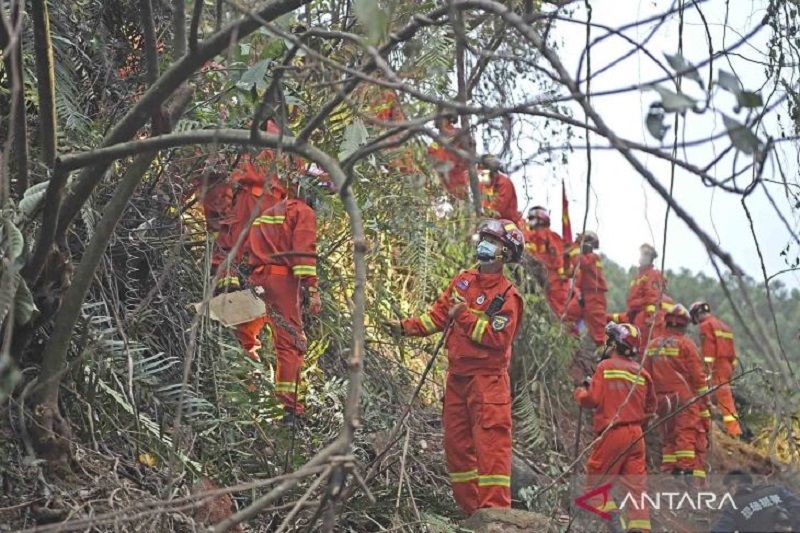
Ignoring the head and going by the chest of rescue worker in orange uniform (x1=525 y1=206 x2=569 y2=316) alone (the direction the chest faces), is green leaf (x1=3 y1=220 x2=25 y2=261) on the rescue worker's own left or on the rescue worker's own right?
on the rescue worker's own left

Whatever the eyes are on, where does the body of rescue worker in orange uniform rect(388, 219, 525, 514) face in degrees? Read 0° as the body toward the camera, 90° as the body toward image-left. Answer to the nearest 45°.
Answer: approximately 45°

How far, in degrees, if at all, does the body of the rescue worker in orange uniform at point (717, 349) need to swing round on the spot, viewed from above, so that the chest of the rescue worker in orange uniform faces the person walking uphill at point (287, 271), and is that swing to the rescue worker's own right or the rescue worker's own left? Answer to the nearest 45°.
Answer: approximately 90° to the rescue worker's own left

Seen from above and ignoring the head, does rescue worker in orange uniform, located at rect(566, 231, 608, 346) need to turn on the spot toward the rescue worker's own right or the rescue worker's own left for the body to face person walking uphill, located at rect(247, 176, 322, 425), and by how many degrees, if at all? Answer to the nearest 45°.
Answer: approximately 90° to the rescue worker's own left
